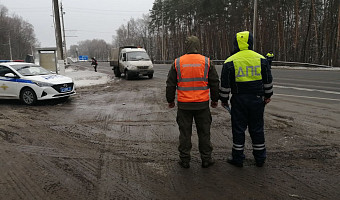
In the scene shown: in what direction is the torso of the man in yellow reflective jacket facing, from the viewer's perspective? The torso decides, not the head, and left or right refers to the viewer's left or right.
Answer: facing away from the viewer

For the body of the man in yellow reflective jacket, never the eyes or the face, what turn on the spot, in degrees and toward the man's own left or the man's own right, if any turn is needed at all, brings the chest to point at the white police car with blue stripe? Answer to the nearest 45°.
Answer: approximately 45° to the man's own left

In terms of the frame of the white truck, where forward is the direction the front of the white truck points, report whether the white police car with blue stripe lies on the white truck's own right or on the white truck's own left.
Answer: on the white truck's own right

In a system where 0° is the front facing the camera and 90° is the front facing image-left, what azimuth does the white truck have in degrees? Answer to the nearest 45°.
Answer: approximately 315°

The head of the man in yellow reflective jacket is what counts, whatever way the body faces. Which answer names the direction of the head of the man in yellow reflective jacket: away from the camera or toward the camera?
away from the camera
